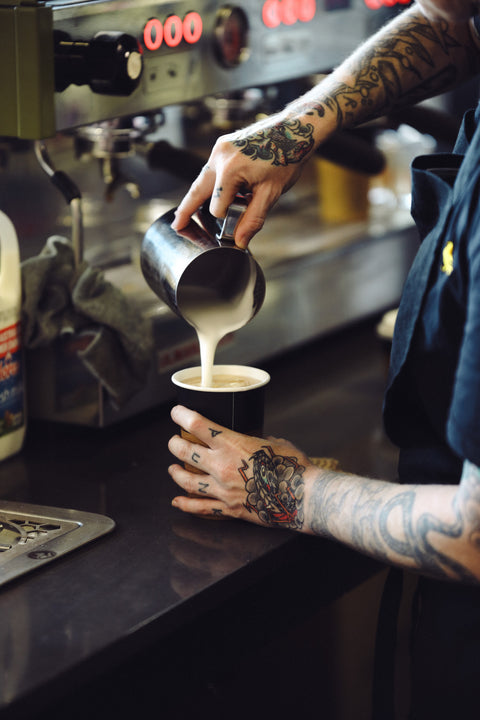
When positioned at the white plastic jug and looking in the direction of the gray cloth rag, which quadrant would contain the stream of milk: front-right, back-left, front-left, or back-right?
front-right

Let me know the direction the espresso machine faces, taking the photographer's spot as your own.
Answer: facing the viewer and to the right of the viewer

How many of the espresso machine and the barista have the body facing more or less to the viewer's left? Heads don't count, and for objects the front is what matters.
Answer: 1

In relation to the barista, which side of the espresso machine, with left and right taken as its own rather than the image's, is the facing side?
front

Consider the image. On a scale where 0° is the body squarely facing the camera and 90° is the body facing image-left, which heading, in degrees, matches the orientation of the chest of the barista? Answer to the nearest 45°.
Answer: approximately 90°
